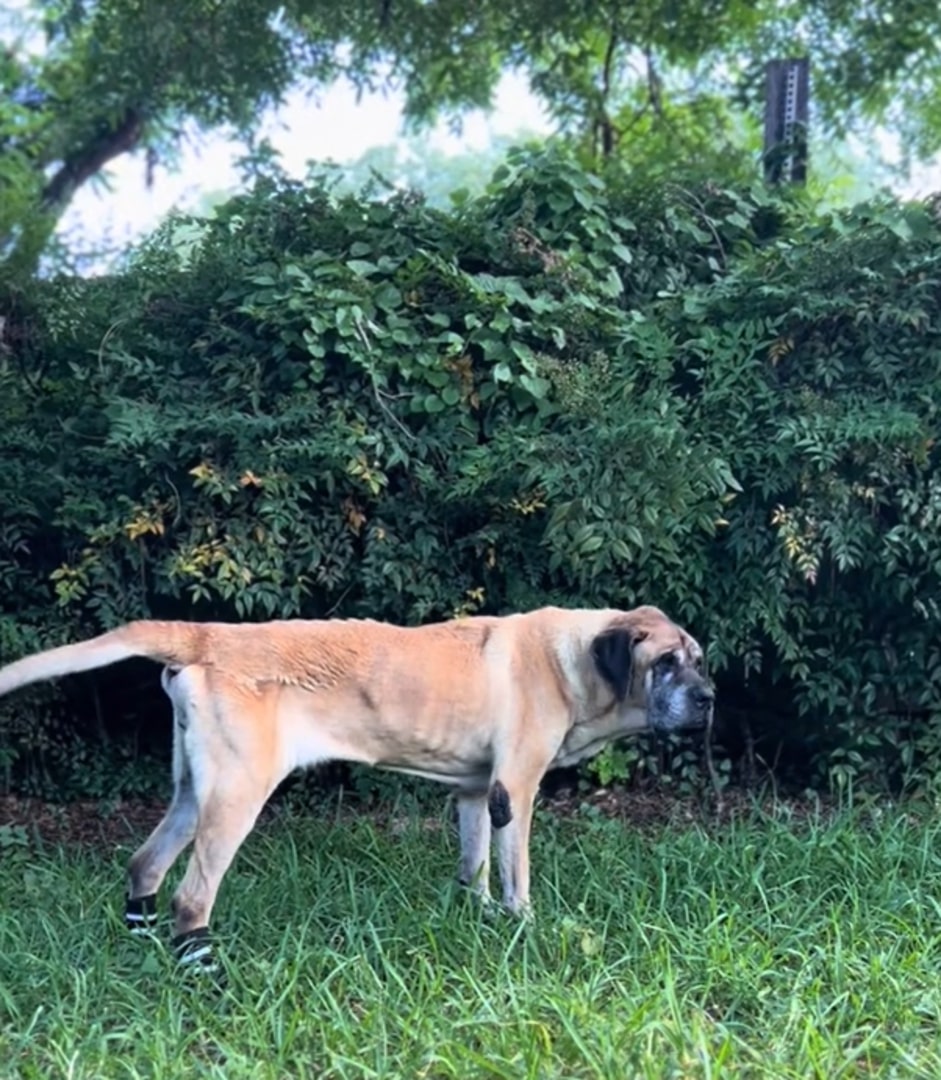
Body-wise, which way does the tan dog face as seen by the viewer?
to the viewer's right

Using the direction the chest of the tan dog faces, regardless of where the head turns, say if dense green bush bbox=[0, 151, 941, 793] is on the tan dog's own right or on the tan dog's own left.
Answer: on the tan dog's own left
